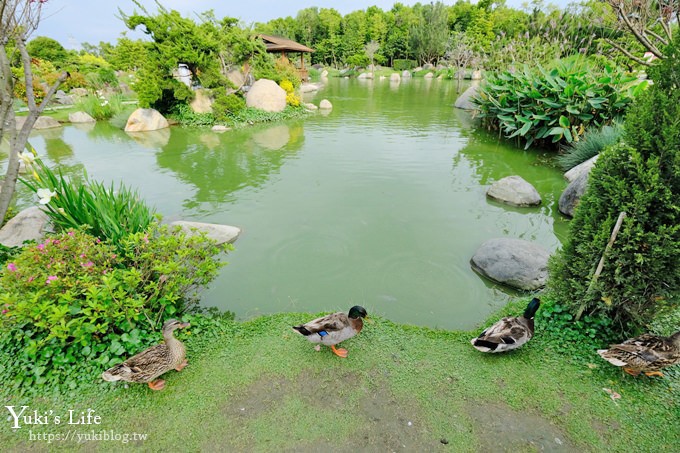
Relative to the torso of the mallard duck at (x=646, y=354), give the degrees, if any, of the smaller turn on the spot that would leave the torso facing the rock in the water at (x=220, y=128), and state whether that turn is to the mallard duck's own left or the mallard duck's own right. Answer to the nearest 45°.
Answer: approximately 180°

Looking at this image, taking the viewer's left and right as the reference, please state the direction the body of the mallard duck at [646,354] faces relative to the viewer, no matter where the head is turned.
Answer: facing to the right of the viewer

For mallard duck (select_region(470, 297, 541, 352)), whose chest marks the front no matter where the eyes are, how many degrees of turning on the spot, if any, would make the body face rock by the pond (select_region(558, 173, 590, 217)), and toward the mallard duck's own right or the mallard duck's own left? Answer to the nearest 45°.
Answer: approximately 45° to the mallard duck's own left

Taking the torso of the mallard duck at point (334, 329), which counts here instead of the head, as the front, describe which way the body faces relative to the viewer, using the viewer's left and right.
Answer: facing to the right of the viewer

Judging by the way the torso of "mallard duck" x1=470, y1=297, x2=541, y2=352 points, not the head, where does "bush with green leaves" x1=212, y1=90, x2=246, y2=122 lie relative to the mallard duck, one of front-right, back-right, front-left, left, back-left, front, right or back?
left

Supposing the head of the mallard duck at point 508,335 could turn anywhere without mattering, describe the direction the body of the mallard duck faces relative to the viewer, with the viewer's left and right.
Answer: facing away from the viewer and to the right of the viewer

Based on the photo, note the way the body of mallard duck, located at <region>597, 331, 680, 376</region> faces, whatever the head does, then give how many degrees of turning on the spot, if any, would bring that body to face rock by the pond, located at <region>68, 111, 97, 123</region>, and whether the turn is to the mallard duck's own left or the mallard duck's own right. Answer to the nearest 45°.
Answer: approximately 180°

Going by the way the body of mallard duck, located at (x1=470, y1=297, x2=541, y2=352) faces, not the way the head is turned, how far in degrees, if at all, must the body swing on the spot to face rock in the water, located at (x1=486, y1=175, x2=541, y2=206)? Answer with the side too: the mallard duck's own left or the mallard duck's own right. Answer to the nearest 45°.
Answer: approximately 45° to the mallard duck's own left

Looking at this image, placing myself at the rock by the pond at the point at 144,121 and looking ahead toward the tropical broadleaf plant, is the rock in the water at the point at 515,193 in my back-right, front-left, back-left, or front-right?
front-right

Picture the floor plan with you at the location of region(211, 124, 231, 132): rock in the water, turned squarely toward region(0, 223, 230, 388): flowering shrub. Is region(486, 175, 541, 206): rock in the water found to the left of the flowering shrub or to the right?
left

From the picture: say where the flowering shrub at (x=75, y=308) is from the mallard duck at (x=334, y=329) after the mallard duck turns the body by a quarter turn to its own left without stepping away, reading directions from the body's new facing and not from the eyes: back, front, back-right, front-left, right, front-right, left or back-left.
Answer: left

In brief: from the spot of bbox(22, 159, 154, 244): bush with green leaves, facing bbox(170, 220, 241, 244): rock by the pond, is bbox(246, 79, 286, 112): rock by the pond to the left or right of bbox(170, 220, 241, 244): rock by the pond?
left
